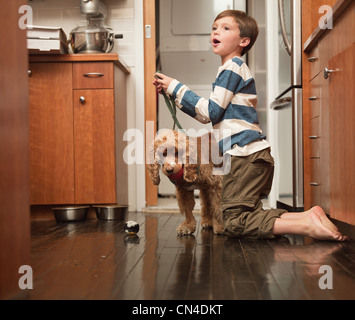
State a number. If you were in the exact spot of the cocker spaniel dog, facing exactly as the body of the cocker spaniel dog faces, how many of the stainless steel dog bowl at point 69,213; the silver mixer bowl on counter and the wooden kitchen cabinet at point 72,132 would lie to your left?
0

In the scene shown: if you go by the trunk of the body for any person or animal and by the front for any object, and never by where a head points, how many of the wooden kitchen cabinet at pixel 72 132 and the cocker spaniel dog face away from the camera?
0

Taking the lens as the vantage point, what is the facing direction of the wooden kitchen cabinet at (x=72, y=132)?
facing the viewer

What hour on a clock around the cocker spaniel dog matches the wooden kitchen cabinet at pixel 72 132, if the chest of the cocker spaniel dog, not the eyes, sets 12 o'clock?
The wooden kitchen cabinet is roughly at 3 o'clock from the cocker spaniel dog.

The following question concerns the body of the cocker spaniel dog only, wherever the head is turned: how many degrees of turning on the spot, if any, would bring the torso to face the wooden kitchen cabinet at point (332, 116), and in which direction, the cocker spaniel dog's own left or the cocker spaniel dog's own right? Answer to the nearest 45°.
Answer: approximately 135° to the cocker spaniel dog's own left

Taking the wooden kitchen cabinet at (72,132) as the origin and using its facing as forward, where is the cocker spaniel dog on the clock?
The cocker spaniel dog is roughly at 11 o'clock from the wooden kitchen cabinet.

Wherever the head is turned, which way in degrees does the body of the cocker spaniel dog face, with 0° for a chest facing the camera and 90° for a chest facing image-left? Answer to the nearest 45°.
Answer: approximately 45°

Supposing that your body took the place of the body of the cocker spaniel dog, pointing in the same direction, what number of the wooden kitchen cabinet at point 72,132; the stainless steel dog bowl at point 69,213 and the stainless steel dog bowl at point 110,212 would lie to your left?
0
